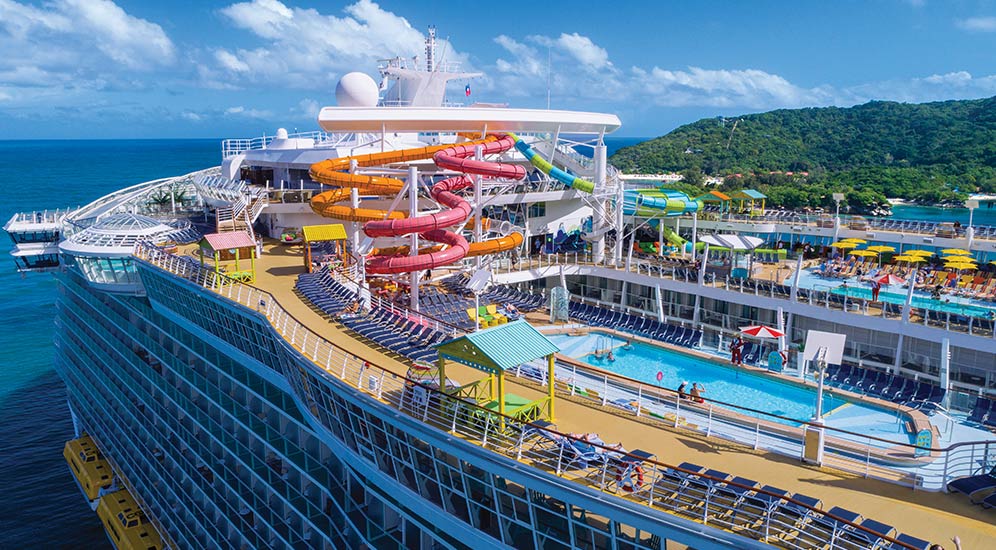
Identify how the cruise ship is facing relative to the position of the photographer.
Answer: facing away from the viewer and to the left of the viewer
